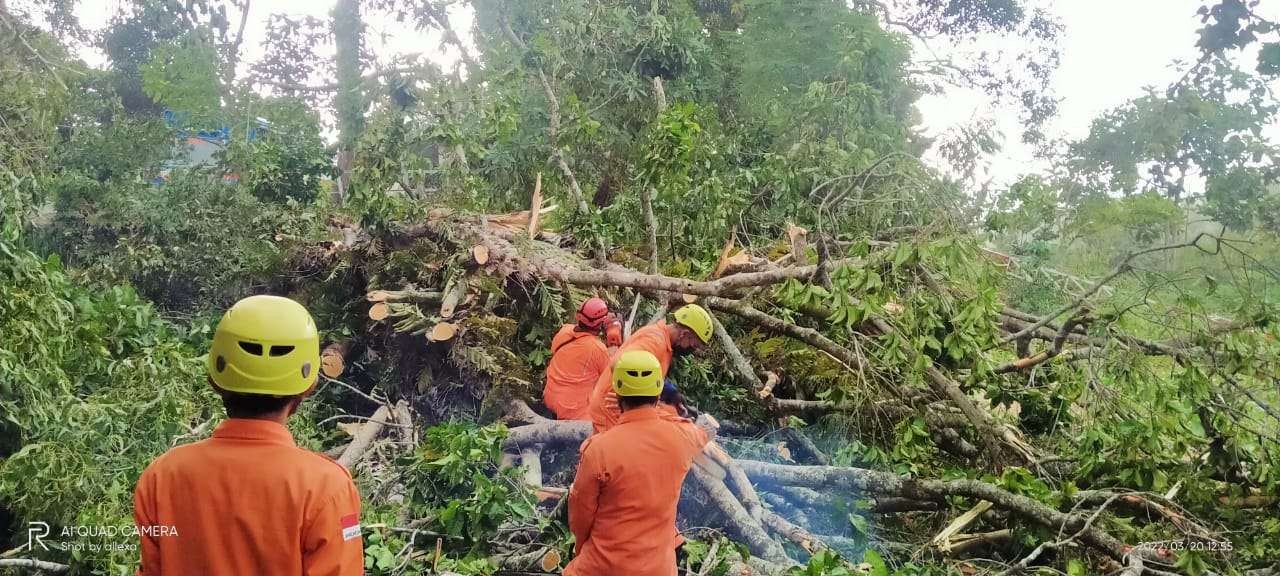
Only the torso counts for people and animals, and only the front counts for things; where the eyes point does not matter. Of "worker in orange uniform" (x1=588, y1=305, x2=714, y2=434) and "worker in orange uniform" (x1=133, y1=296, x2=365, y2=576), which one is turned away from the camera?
"worker in orange uniform" (x1=133, y1=296, x2=365, y2=576)

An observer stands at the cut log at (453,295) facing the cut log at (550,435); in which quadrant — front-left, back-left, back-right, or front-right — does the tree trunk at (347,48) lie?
back-left

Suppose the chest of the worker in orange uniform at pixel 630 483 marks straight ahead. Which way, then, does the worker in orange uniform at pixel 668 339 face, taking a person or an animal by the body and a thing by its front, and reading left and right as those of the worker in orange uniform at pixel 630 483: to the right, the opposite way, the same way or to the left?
to the right

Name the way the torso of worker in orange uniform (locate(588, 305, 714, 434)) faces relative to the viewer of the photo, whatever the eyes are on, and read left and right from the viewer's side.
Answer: facing to the right of the viewer

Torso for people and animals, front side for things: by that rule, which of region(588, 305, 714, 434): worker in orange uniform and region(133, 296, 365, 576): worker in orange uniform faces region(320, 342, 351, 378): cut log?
region(133, 296, 365, 576): worker in orange uniform

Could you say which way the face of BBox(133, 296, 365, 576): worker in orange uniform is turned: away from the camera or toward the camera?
away from the camera

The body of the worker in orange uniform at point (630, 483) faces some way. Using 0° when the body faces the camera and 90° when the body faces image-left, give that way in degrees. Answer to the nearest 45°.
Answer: approximately 180°

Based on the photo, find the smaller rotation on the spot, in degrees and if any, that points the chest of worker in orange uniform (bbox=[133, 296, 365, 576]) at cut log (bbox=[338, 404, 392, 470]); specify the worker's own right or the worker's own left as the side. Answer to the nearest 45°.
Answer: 0° — they already face it

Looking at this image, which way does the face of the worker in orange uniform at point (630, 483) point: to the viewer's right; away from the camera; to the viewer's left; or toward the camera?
away from the camera

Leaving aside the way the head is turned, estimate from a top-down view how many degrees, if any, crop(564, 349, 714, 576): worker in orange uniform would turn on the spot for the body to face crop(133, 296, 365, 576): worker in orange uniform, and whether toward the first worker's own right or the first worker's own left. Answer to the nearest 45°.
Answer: approximately 135° to the first worker's own left

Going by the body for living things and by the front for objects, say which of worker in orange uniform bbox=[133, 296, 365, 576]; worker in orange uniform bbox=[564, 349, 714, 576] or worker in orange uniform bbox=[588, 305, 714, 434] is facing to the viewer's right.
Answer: worker in orange uniform bbox=[588, 305, 714, 434]

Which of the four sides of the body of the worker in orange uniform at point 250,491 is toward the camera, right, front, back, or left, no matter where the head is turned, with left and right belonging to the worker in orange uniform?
back

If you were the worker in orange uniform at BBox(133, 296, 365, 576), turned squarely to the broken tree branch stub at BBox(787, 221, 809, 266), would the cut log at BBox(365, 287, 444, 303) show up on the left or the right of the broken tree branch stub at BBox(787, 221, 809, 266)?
left
